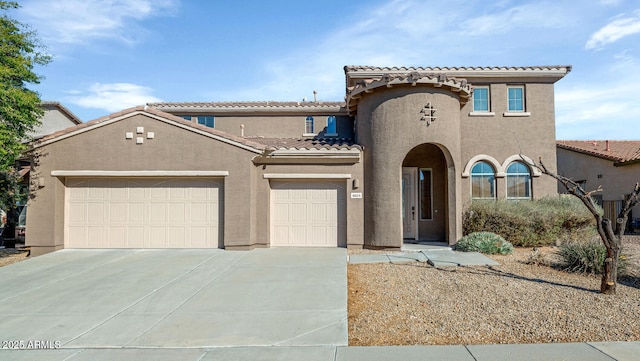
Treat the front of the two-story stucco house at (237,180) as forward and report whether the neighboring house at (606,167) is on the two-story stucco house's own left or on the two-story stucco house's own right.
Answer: on the two-story stucco house's own left

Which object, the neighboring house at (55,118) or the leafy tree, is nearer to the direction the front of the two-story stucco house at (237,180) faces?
the leafy tree

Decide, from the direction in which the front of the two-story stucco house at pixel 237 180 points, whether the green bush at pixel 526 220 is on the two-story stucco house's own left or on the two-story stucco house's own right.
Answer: on the two-story stucco house's own left

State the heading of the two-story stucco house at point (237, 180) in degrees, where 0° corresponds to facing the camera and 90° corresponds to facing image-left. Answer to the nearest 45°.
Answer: approximately 0°

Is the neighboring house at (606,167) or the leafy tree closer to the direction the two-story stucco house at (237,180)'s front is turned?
the leafy tree

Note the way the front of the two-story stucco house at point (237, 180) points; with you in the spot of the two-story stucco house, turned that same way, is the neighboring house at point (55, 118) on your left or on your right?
on your right

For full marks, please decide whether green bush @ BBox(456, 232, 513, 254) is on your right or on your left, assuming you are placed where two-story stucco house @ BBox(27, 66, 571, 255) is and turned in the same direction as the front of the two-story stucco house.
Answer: on your left

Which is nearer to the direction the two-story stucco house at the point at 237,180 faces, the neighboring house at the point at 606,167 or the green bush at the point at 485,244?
the green bush

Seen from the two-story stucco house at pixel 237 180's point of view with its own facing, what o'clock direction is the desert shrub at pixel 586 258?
The desert shrub is roughly at 10 o'clock from the two-story stucco house.
